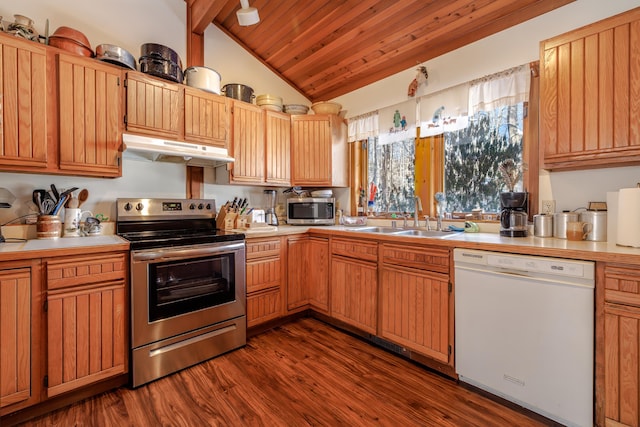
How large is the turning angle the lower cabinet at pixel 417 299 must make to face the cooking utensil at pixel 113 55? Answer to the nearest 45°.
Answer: approximately 45° to its right

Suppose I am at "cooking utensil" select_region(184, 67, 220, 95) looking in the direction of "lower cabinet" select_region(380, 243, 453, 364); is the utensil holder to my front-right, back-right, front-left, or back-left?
back-right

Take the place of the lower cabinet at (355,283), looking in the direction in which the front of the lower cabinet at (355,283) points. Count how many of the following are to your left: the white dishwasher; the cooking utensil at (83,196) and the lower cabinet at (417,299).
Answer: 2

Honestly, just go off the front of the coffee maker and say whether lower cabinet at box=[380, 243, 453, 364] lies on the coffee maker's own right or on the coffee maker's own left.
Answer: on the coffee maker's own right

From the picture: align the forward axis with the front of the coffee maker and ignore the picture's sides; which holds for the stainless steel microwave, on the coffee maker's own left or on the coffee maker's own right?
on the coffee maker's own right

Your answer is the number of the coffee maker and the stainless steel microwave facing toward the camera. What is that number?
2

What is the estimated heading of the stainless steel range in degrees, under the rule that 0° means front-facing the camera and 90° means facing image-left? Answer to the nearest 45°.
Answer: approximately 315°

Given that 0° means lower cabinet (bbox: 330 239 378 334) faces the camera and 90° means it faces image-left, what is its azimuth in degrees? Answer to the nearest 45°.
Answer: approximately 45°
